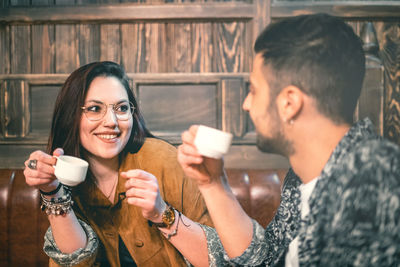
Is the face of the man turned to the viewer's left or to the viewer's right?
to the viewer's left

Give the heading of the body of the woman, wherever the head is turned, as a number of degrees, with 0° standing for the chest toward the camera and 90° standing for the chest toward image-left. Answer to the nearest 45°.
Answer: approximately 0°

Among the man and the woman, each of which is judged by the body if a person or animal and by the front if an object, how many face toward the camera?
1

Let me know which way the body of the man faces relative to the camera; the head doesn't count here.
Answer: to the viewer's left
